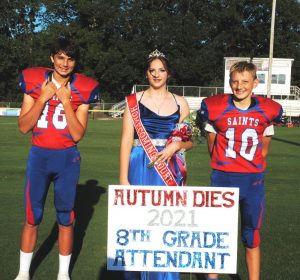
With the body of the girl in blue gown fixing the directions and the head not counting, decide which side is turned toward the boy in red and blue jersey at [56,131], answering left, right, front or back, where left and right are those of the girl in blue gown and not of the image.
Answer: right

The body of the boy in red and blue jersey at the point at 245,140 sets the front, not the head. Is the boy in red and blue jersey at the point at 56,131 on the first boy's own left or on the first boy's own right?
on the first boy's own right

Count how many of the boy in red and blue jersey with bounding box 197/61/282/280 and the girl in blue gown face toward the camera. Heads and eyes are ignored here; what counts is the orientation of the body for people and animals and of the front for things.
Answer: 2

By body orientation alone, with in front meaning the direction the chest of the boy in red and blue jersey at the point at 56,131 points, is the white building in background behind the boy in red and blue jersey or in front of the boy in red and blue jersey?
behind

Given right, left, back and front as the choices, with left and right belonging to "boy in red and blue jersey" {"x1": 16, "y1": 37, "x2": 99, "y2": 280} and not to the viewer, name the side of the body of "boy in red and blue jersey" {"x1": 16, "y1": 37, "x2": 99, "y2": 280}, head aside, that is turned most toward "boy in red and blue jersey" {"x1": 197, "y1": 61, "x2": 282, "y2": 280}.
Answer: left

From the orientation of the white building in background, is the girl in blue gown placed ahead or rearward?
ahead

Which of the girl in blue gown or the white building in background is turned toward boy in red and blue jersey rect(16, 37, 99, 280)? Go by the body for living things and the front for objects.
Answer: the white building in background

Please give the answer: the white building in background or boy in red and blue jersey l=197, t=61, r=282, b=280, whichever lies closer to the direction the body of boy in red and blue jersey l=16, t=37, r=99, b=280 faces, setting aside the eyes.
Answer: the boy in red and blue jersey

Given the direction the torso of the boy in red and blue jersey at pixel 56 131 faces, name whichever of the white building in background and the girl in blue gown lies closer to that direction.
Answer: the girl in blue gown

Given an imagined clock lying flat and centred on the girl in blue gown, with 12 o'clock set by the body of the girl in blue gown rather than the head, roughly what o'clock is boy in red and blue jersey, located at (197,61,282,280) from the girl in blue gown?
The boy in red and blue jersey is roughly at 9 o'clock from the girl in blue gown.

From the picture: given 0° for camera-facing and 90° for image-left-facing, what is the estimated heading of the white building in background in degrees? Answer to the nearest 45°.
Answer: approximately 0°
